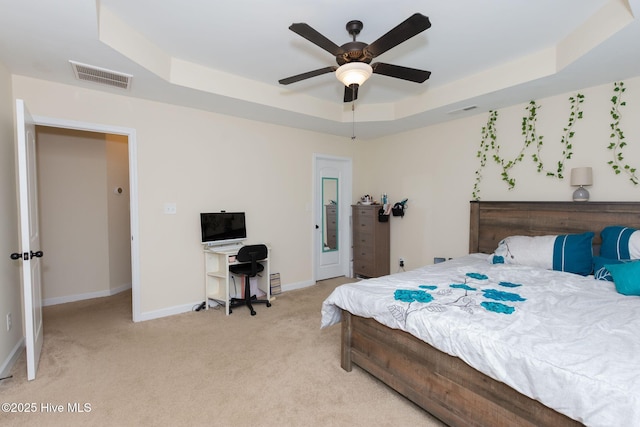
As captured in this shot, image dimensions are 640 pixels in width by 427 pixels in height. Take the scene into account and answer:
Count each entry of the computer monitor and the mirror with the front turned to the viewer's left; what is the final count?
0

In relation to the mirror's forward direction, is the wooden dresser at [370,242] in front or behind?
in front

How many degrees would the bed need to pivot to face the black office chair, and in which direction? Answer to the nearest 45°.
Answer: approximately 45° to its right

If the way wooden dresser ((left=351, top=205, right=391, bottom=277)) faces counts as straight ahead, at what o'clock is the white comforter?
The white comforter is roughly at 10 o'clock from the wooden dresser.

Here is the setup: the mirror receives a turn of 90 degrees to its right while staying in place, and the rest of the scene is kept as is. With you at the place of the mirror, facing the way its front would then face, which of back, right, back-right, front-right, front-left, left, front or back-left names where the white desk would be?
front

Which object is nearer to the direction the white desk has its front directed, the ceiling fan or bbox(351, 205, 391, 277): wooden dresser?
the ceiling fan

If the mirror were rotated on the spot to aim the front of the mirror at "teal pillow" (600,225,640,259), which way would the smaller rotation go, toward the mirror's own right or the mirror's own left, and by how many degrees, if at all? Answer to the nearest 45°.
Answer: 0° — it already faces it

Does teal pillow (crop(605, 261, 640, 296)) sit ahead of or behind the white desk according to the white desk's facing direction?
ahead

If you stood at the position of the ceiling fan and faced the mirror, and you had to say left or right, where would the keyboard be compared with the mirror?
left

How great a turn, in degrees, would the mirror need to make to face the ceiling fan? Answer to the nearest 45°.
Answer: approximately 45° to its right

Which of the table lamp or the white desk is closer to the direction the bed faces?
the white desk

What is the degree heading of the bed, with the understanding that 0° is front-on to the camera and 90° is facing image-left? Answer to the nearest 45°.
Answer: approximately 45°

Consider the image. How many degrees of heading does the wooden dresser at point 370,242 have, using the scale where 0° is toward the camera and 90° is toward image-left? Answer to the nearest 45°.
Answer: approximately 45°

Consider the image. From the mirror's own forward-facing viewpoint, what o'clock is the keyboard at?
The keyboard is roughly at 3 o'clock from the mirror.
